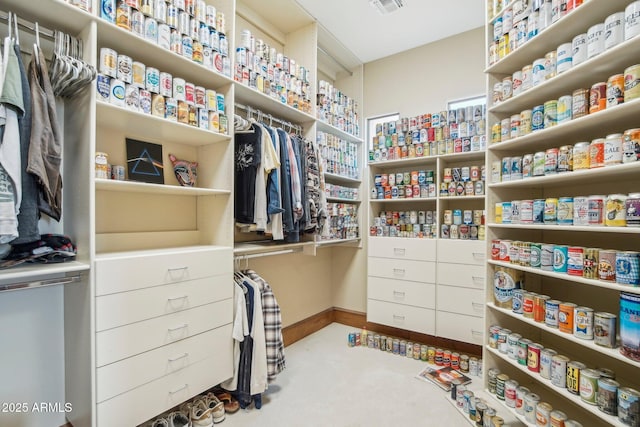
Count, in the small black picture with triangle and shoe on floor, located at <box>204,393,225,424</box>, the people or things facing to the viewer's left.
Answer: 0

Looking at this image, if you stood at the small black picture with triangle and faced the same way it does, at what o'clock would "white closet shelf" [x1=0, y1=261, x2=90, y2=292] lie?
The white closet shelf is roughly at 3 o'clock from the small black picture with triangle.

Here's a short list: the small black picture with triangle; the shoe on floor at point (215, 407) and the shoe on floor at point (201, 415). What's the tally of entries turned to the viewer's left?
0

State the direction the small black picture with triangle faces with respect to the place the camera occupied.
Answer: facing the viewer and to the right of the viewer

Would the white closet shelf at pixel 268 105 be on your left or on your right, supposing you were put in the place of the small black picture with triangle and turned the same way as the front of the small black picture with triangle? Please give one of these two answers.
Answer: on your left

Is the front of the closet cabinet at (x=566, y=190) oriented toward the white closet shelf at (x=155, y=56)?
yes

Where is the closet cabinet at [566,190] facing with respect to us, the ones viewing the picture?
facing the viewer and to the left of the viewer
